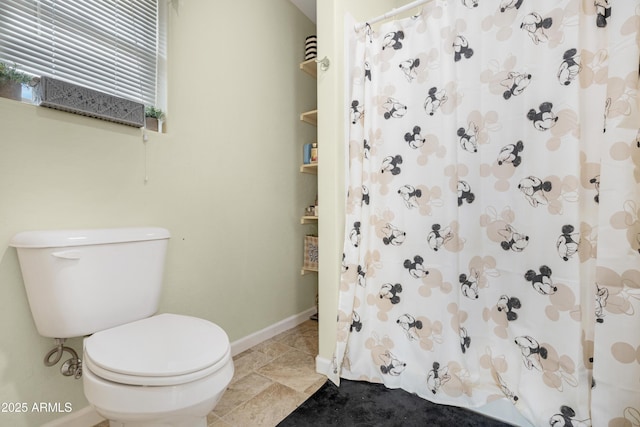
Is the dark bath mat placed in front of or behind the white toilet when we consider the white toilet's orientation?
in front

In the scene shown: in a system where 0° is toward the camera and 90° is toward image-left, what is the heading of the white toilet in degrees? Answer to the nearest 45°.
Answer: approximately 315°
